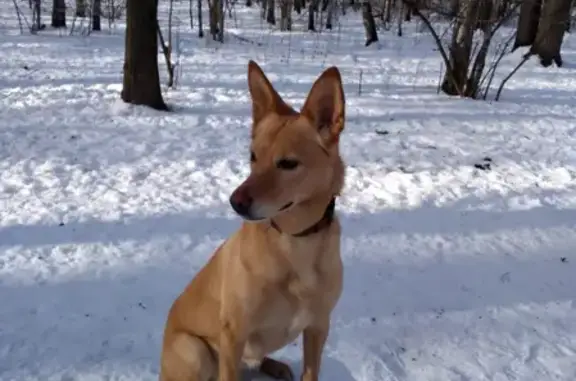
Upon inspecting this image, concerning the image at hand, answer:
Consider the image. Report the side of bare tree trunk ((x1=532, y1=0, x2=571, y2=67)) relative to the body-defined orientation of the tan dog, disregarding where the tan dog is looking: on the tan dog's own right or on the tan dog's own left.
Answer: on the tan dog's own left

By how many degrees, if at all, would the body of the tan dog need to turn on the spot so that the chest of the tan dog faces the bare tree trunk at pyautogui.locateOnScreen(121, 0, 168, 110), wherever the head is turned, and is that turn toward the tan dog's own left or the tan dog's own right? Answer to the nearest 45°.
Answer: approximately 135° to the tan dog's own left

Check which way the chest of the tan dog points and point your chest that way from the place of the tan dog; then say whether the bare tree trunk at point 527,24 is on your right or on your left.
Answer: on your left

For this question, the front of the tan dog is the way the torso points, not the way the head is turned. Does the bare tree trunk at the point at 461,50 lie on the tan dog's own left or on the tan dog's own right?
on the tan dog's own left

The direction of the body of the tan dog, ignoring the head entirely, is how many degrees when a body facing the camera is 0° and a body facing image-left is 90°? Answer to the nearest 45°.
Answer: approximately 315°

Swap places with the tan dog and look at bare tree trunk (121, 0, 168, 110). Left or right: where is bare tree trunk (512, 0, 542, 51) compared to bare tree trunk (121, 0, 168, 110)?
right
